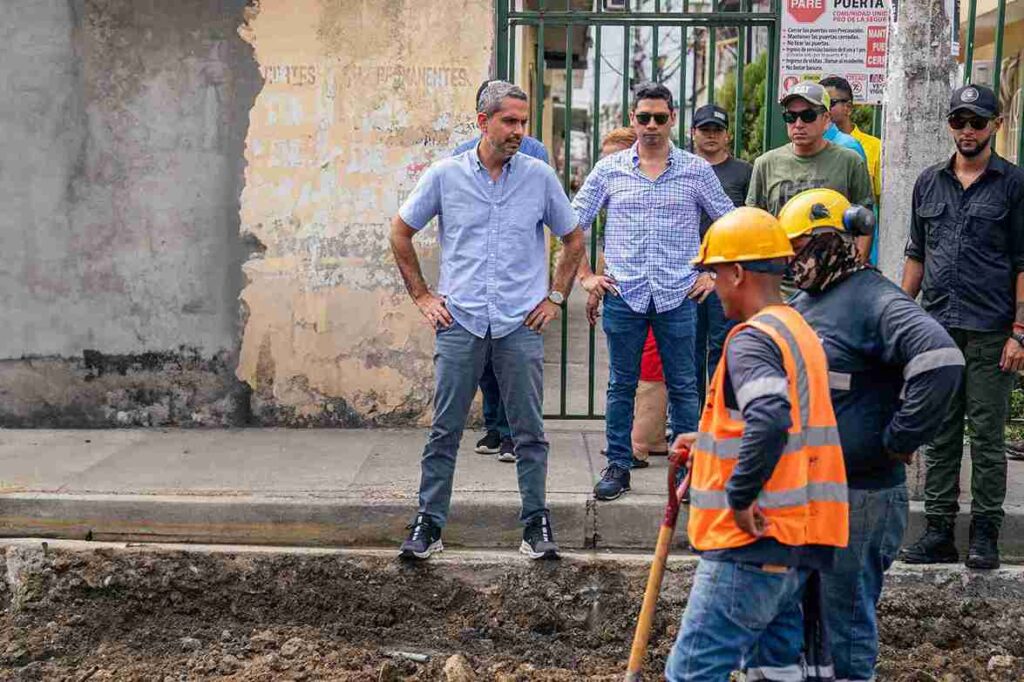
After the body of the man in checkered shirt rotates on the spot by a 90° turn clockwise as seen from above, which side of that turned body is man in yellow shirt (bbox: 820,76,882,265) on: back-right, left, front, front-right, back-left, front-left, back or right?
back-right

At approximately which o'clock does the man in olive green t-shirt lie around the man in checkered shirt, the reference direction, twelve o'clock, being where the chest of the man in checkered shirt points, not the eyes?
The man in olive green t-shirt is roughly at 9 o'clock from the man in checkered shirt.

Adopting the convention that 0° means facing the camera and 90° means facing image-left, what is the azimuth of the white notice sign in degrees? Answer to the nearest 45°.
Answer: approximately 0°

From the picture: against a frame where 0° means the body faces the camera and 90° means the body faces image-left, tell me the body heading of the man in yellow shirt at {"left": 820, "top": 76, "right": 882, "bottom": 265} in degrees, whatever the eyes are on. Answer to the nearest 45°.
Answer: approximately 45°

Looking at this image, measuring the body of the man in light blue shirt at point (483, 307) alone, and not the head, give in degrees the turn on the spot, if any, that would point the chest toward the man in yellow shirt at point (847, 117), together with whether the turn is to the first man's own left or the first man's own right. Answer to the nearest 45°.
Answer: approximately 135° to the first man's own left
